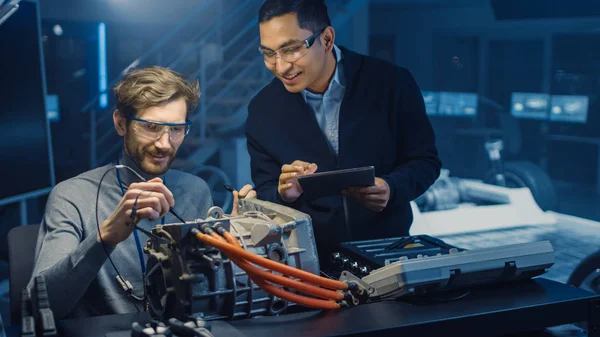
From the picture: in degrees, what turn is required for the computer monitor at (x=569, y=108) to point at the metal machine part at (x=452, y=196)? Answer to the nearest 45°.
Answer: approximately 90° to its right

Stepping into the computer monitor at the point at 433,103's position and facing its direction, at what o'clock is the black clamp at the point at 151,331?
The black clamp is roughly at 12 o'clock from the computer monitor.

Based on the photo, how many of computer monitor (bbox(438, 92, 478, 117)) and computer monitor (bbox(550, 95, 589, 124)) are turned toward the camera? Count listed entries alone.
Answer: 2

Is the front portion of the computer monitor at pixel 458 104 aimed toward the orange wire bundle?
yes

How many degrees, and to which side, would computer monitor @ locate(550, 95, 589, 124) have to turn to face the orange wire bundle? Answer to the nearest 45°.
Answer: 0° — it already faces it

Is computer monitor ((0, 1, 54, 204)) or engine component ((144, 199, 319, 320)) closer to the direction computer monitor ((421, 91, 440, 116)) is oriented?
the engine component

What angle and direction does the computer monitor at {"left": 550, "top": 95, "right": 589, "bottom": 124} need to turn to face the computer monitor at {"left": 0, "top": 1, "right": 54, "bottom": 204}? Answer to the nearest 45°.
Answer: approximately 45° to its right

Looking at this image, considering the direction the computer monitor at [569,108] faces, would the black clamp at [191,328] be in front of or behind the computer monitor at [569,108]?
in front

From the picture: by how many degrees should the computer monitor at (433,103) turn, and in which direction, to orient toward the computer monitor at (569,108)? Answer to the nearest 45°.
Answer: approximately 90° to its left

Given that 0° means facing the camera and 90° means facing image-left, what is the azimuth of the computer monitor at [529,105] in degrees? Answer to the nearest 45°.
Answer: approximately 0°

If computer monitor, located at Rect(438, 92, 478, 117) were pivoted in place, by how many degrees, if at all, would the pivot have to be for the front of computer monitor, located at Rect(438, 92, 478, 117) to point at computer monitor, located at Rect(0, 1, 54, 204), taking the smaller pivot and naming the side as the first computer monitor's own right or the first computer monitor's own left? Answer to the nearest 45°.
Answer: approximately 45° to the first computer monitor's own right
